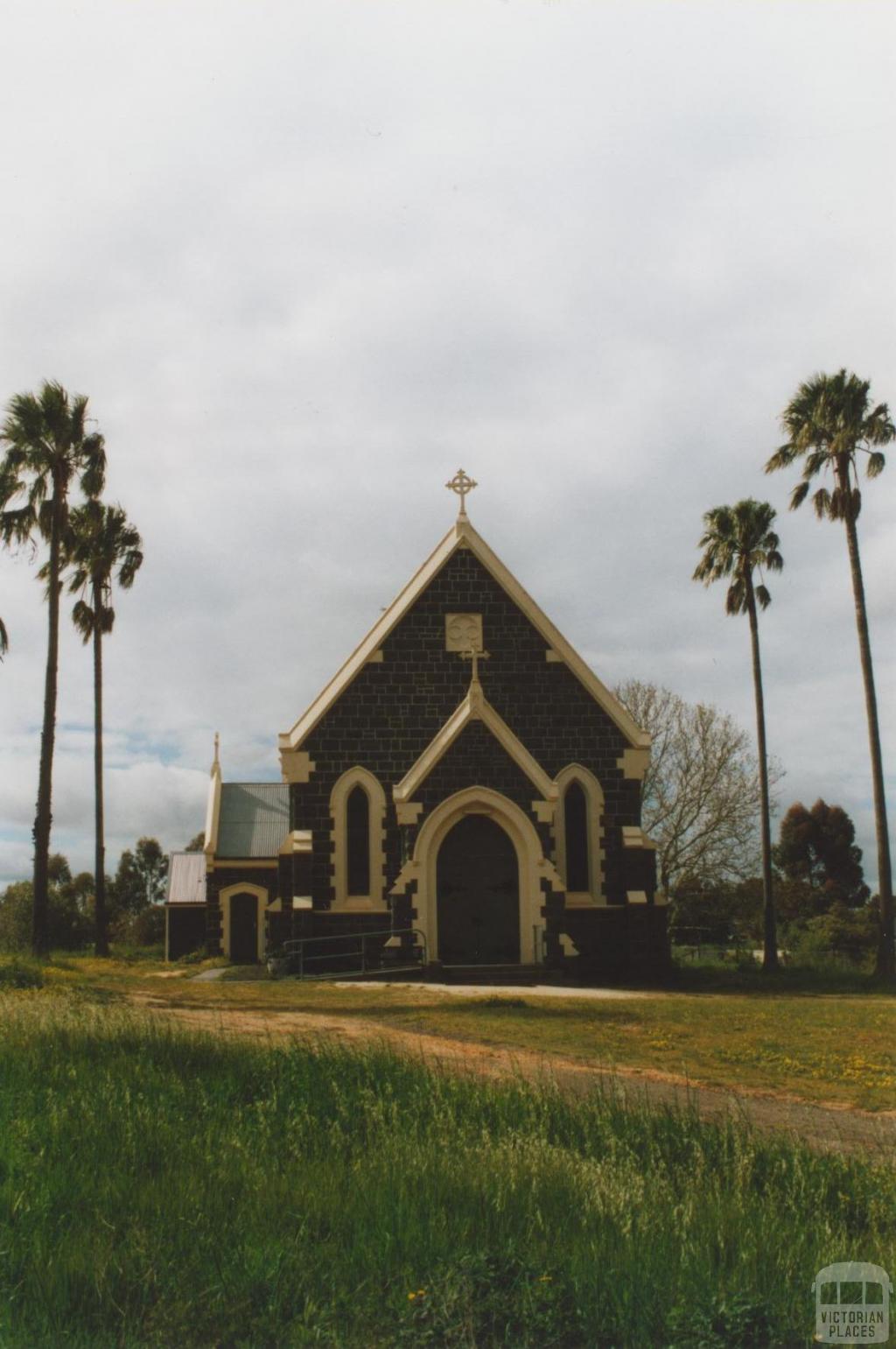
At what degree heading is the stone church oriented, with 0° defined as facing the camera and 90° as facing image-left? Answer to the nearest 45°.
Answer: approximately 0°
